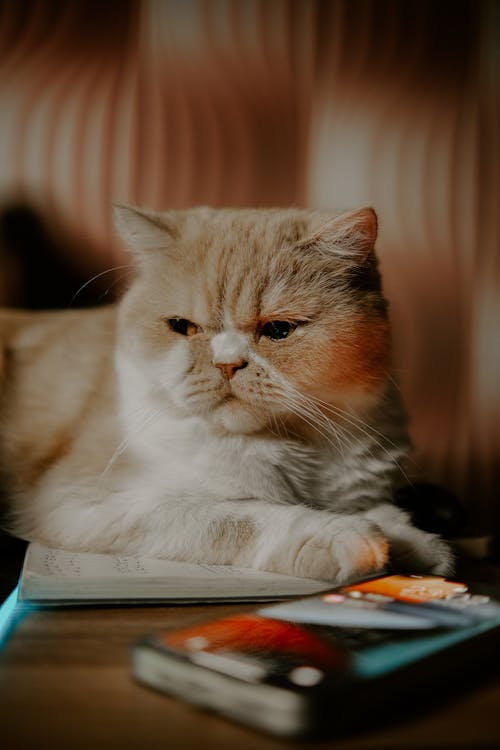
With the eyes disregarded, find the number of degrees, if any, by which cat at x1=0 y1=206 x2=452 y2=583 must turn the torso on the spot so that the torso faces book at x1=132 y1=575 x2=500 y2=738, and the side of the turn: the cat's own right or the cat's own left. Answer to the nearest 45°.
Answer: approximately 45° to the cat's own right

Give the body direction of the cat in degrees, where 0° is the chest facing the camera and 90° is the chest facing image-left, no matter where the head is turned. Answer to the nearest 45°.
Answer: approximately 315°
